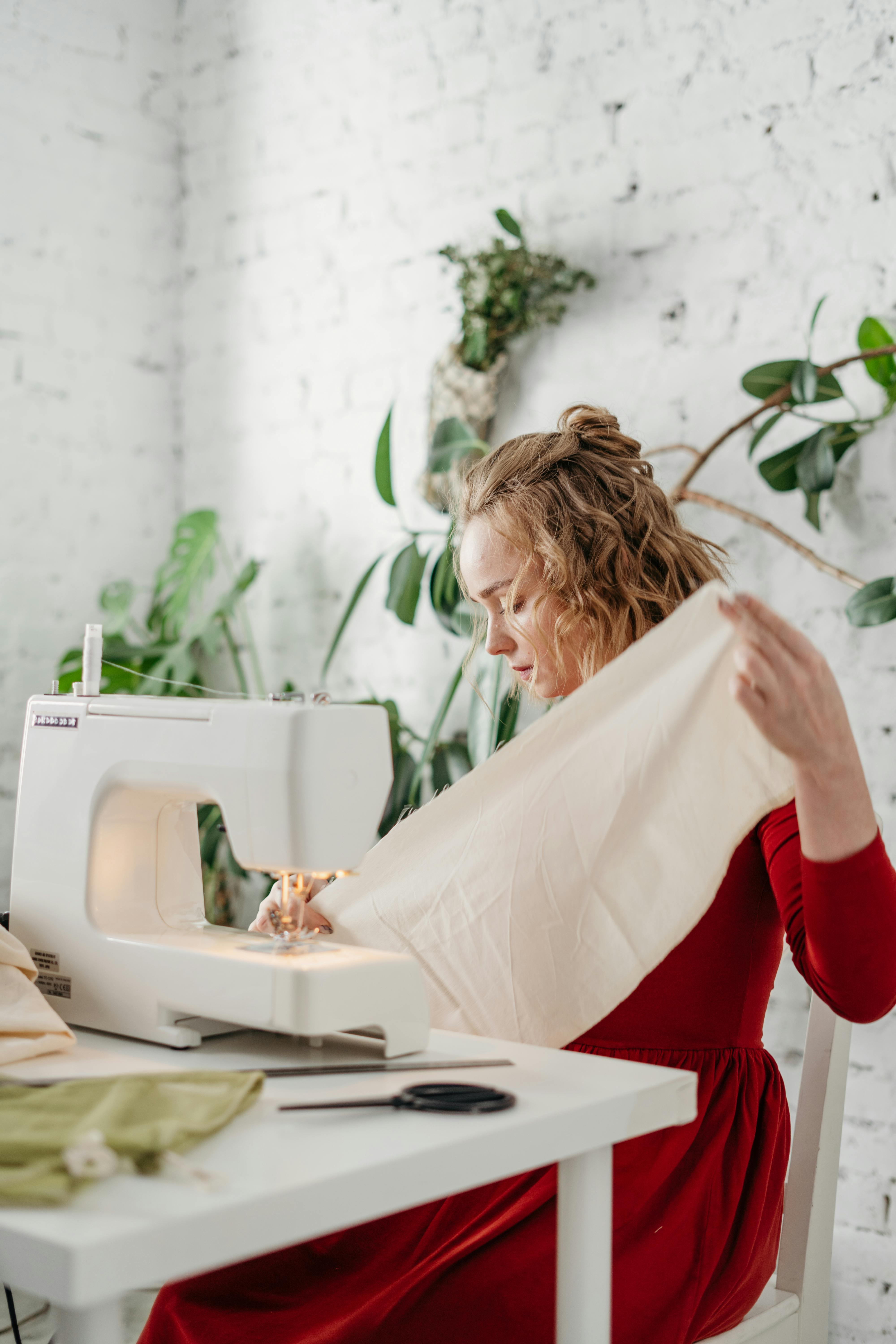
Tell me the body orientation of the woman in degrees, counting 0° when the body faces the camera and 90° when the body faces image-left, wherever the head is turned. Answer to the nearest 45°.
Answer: approximately 90°

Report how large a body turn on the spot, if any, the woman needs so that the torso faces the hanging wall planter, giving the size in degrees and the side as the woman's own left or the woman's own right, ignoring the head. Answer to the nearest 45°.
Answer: approximately 90° to the woman's own right

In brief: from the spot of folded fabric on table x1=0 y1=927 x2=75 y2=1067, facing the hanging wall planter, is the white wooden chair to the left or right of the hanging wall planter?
right

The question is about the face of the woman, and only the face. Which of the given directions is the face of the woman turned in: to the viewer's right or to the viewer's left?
to the viewer's left
